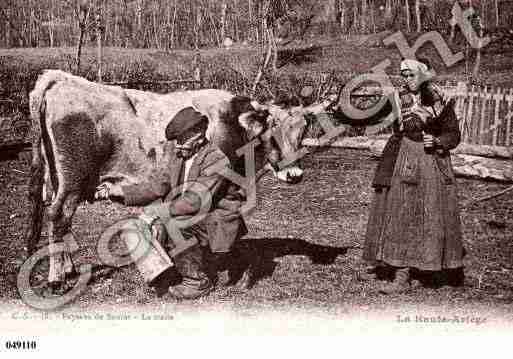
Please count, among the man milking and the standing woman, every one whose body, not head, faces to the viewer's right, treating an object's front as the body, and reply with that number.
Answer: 0

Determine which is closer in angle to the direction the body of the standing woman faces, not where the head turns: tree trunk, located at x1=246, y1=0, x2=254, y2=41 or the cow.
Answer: the cow

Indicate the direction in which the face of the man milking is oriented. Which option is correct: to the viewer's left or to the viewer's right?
to the viewer's left

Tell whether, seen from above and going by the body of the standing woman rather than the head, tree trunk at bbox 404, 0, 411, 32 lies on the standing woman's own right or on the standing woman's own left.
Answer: on the standing woman's own right

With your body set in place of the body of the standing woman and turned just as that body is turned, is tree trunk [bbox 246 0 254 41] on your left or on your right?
on your right

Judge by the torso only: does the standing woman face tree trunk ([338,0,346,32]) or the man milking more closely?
the man milking

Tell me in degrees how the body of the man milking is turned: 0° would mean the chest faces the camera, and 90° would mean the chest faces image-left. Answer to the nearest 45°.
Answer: approximately 45°

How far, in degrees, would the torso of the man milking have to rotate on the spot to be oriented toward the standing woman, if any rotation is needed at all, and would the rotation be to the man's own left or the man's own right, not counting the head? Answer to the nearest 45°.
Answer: approximately 135° to the man's own left

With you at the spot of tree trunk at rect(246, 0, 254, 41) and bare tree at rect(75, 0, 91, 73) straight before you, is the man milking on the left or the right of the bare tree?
left

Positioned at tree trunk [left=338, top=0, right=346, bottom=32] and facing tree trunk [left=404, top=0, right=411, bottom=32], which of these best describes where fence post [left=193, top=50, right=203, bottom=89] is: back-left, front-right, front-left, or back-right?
back-right

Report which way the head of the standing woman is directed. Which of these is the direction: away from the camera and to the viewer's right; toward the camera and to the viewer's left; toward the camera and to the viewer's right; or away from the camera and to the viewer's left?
toward the camera and to the viewer's left
